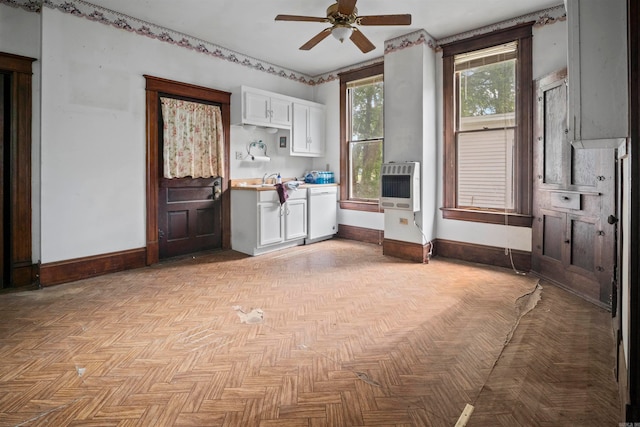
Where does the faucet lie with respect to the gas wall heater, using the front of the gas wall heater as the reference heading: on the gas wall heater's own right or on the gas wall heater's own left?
on the gas wall heater's own right

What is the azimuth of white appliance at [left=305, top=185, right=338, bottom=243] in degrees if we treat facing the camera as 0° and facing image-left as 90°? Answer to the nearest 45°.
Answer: approximately 315°

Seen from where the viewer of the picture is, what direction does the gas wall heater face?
facing the viewer and to the left of the viewer

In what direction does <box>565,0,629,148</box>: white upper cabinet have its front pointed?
to the viewer's left

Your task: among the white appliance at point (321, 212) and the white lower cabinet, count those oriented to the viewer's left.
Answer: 0

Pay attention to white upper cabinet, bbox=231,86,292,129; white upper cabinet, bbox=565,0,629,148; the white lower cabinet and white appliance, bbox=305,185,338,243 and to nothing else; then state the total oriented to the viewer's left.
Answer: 1

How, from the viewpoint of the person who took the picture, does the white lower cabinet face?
facing the viewer and to the right of the viewer

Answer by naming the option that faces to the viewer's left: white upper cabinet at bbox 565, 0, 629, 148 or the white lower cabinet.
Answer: the white upper cabinet
